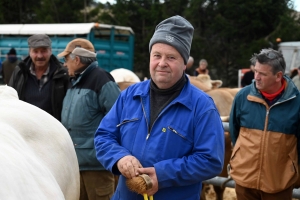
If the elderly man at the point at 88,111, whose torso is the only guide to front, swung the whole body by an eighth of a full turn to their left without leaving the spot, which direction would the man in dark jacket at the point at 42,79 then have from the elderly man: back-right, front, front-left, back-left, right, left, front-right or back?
right

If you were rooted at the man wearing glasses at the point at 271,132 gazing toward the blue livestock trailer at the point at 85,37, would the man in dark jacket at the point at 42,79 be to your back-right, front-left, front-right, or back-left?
front-left

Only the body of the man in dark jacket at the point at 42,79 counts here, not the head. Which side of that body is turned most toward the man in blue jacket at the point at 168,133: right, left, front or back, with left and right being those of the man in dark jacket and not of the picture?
front

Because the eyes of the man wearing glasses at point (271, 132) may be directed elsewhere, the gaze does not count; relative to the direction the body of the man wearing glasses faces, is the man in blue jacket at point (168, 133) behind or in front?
in front

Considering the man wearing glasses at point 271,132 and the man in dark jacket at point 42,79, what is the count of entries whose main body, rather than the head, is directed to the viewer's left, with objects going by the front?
0

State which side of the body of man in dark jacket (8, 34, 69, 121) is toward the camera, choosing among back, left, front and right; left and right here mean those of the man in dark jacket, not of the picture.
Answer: front

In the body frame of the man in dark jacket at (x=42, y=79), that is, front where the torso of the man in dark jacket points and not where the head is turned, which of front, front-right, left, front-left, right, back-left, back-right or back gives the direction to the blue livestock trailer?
back

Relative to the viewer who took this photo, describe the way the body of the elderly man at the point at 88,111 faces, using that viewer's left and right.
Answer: facing to the left of the viewer

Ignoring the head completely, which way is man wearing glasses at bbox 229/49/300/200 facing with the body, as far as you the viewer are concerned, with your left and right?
facing the viewer

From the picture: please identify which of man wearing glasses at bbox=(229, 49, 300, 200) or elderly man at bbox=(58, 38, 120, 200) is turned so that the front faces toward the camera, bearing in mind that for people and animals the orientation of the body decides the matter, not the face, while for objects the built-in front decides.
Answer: the man wearing glasses

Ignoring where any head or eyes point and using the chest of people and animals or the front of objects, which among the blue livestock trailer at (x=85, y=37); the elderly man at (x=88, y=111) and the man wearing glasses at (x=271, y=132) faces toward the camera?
the man wearing glasses

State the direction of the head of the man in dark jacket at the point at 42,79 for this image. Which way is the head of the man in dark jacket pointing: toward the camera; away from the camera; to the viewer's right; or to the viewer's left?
toward the camera
